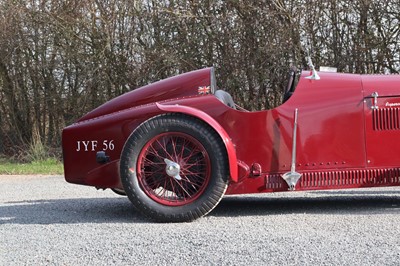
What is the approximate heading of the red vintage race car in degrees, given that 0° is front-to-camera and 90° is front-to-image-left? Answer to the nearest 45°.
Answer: approximately 270°
